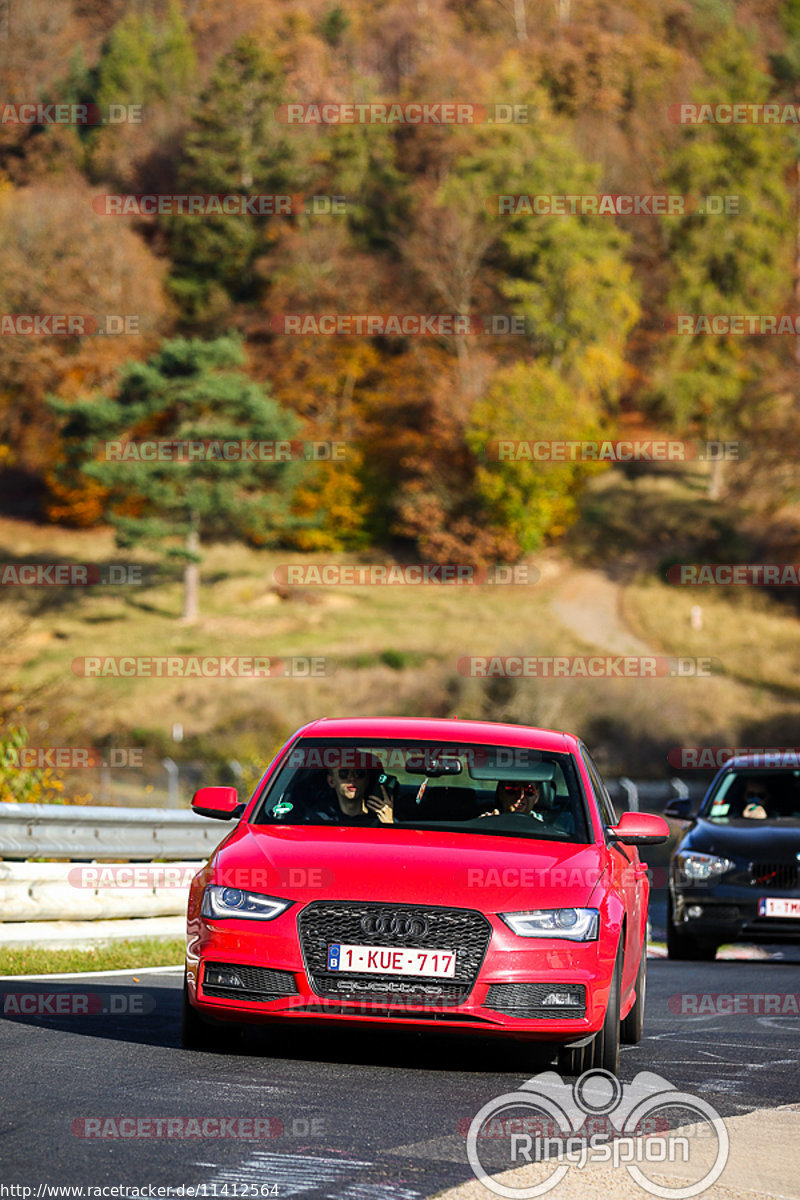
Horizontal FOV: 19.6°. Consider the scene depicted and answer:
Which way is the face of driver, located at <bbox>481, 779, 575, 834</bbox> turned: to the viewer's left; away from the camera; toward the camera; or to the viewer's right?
toward the camera

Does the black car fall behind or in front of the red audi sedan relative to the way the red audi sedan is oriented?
behind

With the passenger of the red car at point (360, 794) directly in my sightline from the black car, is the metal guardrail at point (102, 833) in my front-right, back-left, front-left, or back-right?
front-right

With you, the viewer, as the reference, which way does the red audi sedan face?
facing the viewer

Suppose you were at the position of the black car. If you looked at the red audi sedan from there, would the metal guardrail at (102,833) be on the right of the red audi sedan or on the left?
right
